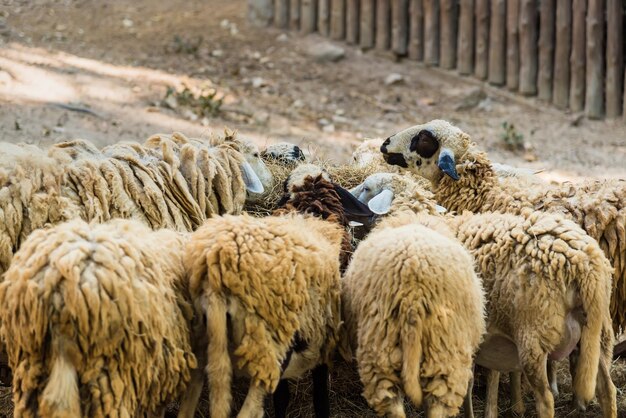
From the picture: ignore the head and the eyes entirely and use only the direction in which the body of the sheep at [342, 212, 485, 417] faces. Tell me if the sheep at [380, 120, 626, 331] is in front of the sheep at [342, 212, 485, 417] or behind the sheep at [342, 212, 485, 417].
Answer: in front

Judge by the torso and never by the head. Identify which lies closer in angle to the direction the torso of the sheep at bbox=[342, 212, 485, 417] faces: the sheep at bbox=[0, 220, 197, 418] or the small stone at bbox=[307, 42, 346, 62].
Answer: the small stone

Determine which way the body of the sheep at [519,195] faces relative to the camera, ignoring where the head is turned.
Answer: to the viewer's left

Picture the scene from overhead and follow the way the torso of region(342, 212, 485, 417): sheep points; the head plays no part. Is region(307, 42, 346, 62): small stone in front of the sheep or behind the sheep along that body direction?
in front

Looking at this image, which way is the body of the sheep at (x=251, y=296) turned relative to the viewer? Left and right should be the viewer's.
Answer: facing away from the viewer and to the right of the viewer

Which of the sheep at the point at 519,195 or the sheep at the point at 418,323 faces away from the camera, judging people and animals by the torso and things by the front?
the sheep at the point at 418,323

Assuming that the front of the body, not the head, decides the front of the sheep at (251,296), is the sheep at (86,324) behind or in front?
behind

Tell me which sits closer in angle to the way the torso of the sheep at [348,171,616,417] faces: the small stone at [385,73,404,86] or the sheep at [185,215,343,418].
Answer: the small stone

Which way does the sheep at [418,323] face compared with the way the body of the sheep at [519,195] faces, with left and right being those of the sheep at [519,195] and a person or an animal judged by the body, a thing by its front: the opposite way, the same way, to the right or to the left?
to the right

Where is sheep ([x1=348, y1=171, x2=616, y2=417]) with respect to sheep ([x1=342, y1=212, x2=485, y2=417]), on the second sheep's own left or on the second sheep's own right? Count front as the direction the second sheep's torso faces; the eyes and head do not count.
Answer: on the second sheep's own right

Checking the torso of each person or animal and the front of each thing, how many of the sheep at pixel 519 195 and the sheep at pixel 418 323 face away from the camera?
1

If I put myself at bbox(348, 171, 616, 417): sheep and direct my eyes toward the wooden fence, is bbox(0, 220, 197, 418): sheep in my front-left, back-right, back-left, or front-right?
back-left

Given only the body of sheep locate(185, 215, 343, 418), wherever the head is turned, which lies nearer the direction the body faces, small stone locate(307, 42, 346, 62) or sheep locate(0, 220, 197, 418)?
the small stone

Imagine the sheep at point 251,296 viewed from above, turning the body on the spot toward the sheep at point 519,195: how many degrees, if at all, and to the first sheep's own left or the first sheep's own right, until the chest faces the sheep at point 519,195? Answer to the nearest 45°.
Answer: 0° — it already faces it
